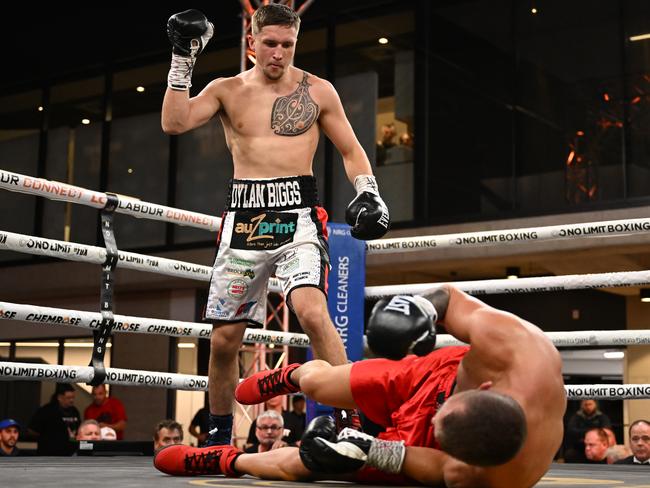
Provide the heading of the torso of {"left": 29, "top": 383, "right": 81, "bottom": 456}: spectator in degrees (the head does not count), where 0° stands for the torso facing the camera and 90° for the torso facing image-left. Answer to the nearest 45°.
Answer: approximately 315°

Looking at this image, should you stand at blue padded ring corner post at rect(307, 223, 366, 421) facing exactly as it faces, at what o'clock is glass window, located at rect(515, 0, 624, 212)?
The glass window is roughly at 7 o'clock from the blue padded ring corner post.

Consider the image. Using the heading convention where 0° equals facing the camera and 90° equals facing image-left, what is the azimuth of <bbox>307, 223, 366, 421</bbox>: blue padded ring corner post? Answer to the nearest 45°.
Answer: approximately 0°

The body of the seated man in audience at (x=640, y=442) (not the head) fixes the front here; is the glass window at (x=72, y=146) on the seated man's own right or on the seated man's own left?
on the seated man's own right

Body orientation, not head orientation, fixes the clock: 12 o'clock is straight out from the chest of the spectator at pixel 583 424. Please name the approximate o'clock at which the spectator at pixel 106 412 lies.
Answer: the spectator at pixel 106 412 is roughly at 3 o'clock from the spectator at pixel 583 424.

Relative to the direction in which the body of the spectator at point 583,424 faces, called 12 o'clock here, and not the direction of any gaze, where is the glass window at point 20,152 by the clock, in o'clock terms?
The glass window is roughly at 4 o'clock from the spectator.
